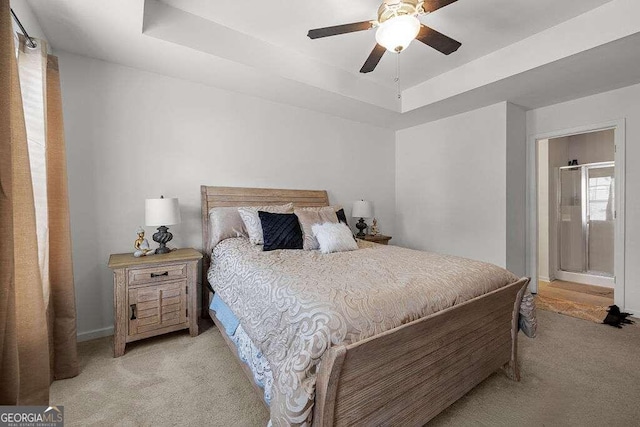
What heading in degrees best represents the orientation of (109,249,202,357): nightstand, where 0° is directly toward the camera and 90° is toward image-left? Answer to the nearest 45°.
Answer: approximately 315°

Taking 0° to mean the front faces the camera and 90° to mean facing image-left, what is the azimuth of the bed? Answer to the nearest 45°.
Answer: approximately 315°

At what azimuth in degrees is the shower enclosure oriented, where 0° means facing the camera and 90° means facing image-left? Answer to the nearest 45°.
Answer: approximately 45°

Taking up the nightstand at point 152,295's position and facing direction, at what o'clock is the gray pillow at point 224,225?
The gray pillow is roughly at 10 o'clock from the nightstand.
